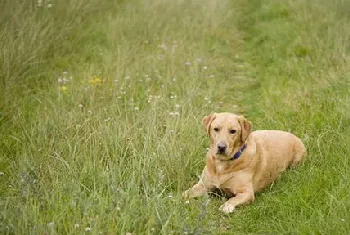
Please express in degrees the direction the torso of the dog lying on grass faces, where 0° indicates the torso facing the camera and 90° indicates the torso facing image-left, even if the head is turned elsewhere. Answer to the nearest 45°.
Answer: approximately 45°

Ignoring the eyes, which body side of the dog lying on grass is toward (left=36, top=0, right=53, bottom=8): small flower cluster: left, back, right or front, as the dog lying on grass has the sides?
right

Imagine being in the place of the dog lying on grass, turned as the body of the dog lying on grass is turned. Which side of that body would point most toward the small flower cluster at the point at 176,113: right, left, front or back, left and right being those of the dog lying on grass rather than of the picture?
right

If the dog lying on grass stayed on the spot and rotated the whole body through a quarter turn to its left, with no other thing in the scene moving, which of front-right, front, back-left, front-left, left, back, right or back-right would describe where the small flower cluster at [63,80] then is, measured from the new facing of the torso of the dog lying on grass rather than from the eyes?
back

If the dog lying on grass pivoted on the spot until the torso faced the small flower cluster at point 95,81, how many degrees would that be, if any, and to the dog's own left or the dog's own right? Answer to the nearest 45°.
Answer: approximately 90° to the dog's own right
